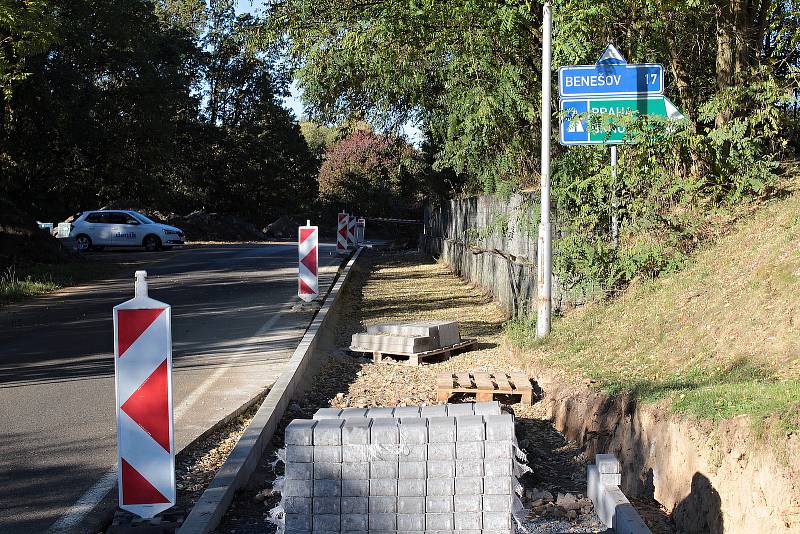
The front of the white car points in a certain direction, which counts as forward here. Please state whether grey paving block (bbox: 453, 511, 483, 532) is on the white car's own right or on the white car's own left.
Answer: on the white car's own right

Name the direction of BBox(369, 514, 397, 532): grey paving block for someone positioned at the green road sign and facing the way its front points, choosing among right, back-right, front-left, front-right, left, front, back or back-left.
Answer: front

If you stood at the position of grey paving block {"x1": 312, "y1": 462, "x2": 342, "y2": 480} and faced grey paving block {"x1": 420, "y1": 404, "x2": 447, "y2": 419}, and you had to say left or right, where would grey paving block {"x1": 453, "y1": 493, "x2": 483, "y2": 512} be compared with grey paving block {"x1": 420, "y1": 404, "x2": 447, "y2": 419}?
right

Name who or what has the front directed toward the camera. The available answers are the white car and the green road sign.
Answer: the green road sign

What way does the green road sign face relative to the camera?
toward the camera

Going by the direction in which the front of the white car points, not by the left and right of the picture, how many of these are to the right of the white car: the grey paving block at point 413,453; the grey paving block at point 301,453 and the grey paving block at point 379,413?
3

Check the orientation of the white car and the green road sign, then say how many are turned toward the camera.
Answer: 1

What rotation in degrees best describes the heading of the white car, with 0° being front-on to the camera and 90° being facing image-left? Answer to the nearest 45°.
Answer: approximately 270°

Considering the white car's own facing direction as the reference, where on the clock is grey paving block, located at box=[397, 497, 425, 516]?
The grey paving block is roughly at 3 o'clock from the white car.

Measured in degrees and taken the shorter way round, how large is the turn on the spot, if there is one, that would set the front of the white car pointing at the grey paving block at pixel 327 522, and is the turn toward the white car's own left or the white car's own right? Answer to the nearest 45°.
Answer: approximately 90° to the white car's own right

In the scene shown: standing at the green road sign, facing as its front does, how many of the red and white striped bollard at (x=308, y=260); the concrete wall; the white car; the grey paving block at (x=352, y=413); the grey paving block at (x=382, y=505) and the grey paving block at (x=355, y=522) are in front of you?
3

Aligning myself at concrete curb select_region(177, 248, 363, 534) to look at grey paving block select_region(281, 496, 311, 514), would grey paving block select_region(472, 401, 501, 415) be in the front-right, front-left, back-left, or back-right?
front-left

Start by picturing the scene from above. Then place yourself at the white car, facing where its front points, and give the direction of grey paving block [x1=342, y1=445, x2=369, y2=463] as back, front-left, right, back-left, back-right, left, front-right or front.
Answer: right

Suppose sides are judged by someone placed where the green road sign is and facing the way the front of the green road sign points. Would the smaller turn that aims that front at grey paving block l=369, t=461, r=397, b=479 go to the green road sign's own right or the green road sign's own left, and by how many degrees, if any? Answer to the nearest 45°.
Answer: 0° — it already faces it

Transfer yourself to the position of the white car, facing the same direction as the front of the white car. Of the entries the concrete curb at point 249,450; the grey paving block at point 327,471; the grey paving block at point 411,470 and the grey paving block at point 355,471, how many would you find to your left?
0

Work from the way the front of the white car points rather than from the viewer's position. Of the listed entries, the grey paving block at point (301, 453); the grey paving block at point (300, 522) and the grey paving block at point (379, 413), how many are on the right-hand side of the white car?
3

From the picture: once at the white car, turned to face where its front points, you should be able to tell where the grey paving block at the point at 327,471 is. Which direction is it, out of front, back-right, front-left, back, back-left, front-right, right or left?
right

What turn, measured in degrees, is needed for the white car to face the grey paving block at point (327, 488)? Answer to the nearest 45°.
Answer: approximately 90° to its right

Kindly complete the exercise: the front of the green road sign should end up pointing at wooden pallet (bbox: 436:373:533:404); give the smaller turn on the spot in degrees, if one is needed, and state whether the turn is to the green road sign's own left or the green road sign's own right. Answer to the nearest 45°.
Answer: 0° — it already faces it

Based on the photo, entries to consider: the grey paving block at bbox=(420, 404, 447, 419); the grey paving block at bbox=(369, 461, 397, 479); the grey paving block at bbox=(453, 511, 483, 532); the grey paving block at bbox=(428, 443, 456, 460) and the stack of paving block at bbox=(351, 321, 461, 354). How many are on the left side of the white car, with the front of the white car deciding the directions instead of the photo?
0

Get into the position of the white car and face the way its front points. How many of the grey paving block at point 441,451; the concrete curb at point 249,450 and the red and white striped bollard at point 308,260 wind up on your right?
3

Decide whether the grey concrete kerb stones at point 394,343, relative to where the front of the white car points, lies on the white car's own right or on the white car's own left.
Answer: on the white car's own right
